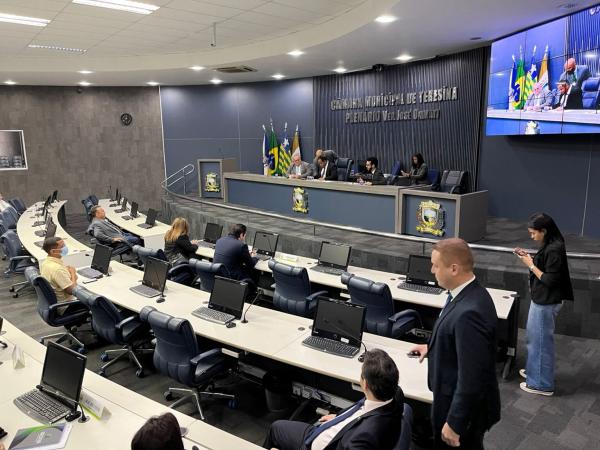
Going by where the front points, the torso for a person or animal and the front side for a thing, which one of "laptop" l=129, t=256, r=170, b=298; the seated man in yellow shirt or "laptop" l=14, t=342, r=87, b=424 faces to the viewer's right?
the seated man in yellow shirt

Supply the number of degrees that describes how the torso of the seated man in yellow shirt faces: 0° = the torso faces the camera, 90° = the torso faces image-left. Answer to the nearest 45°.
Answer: approximately 270°

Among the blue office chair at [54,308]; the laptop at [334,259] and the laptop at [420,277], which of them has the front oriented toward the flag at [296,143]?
the blue office chair

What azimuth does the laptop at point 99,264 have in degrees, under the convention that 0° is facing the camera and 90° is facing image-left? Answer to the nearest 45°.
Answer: approximately 45°

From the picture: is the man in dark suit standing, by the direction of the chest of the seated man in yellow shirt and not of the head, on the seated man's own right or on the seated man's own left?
on the seated man's own right

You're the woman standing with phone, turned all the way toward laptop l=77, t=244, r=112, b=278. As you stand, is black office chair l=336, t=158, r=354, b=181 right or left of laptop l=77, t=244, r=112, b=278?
right

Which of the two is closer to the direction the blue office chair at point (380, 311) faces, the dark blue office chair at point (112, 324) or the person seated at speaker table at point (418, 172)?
the person seated at speaker table

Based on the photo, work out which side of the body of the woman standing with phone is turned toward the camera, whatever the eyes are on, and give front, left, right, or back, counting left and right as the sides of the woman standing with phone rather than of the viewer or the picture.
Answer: left

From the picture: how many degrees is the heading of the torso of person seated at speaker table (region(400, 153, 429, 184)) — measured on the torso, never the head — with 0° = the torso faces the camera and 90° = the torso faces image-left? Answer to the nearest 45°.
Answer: approximately 45°

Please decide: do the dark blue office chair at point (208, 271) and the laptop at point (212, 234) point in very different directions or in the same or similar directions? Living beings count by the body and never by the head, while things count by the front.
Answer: very different directions

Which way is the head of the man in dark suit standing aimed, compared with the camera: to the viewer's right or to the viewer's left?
to the viewer's left

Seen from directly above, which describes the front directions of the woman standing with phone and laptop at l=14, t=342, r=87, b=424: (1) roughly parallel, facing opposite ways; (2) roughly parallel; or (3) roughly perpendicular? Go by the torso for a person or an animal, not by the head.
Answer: roughly perpendicular
